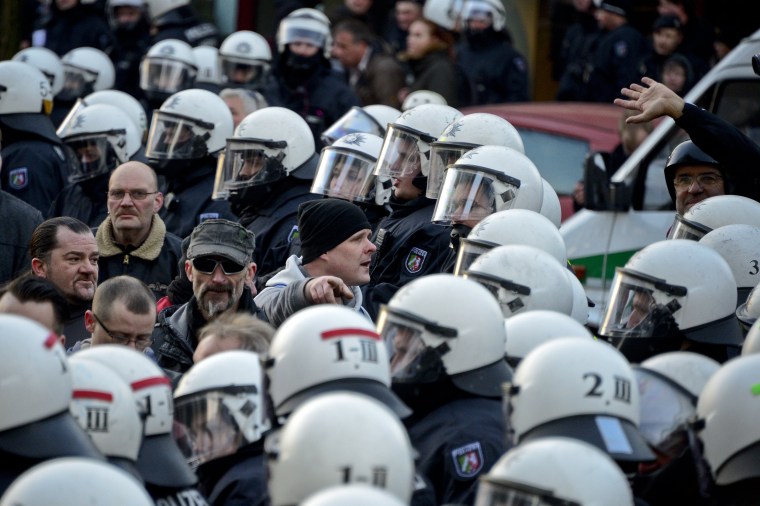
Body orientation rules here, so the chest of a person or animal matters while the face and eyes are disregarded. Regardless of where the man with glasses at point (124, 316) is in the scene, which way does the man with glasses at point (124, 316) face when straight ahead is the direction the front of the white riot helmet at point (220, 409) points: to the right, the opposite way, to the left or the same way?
to the left

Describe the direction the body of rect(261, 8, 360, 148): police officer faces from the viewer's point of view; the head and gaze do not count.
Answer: toward the camera

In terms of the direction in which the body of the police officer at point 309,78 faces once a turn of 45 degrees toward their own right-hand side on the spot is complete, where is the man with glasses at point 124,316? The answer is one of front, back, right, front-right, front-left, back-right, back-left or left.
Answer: front-left

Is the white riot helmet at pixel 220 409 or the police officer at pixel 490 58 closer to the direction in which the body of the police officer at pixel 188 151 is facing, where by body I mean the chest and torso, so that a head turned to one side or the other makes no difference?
the white riot helmet

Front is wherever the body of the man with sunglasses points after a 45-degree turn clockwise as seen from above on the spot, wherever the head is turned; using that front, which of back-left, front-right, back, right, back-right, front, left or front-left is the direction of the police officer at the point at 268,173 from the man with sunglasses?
back-right

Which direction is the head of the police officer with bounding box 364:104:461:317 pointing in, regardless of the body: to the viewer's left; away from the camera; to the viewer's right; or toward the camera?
to the viewer's left

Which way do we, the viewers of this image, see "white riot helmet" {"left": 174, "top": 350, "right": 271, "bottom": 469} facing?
facing the viewer and to the left of the viewer

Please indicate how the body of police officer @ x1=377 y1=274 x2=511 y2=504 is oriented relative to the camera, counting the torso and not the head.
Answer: to the viewer's left
